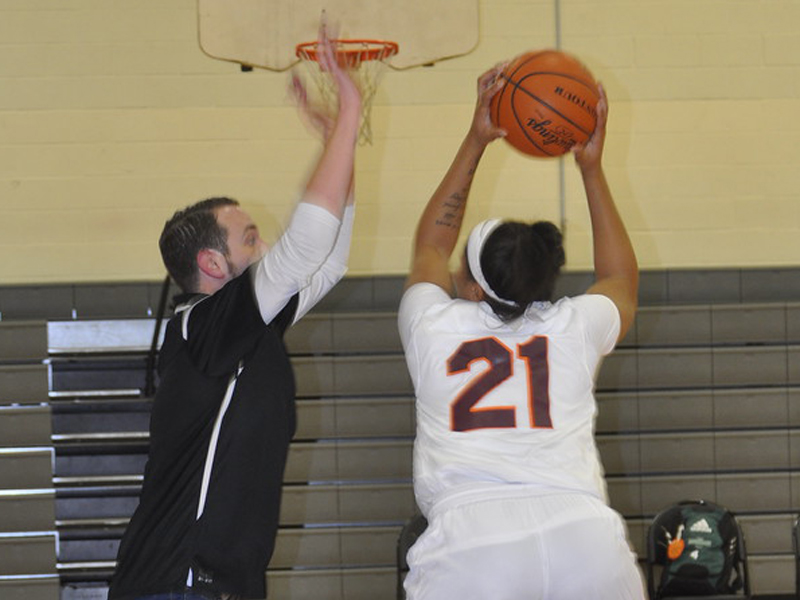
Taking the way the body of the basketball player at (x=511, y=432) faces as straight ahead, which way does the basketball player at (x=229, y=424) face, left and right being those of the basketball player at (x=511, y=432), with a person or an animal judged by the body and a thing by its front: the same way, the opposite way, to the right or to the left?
to the right

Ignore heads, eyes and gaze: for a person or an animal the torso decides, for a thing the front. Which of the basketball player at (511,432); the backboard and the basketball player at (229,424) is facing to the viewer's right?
the basketball player at (229,424)

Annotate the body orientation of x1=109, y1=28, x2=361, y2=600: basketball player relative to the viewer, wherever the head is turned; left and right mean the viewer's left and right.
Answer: facing to the right of the viewer

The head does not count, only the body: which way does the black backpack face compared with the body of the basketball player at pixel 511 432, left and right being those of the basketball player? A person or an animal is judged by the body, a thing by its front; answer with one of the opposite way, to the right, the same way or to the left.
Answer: the opposite way

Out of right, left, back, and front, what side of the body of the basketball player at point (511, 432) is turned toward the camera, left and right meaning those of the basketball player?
back

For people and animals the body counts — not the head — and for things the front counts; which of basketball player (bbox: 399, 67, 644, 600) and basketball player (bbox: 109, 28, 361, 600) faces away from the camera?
basketball player (bbox: 399, 67, 644, 600)

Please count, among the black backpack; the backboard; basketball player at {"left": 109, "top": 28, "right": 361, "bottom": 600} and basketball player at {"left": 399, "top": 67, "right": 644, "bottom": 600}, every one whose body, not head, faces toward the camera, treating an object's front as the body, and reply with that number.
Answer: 2

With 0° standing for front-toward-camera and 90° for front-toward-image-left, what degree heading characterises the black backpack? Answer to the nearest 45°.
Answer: approximately 0°

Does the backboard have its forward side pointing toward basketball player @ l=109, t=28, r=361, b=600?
yes

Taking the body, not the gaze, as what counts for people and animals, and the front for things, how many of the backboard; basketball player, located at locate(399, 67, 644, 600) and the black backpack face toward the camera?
2

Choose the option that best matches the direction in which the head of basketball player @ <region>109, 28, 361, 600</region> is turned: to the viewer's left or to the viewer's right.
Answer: to the viewer's right
